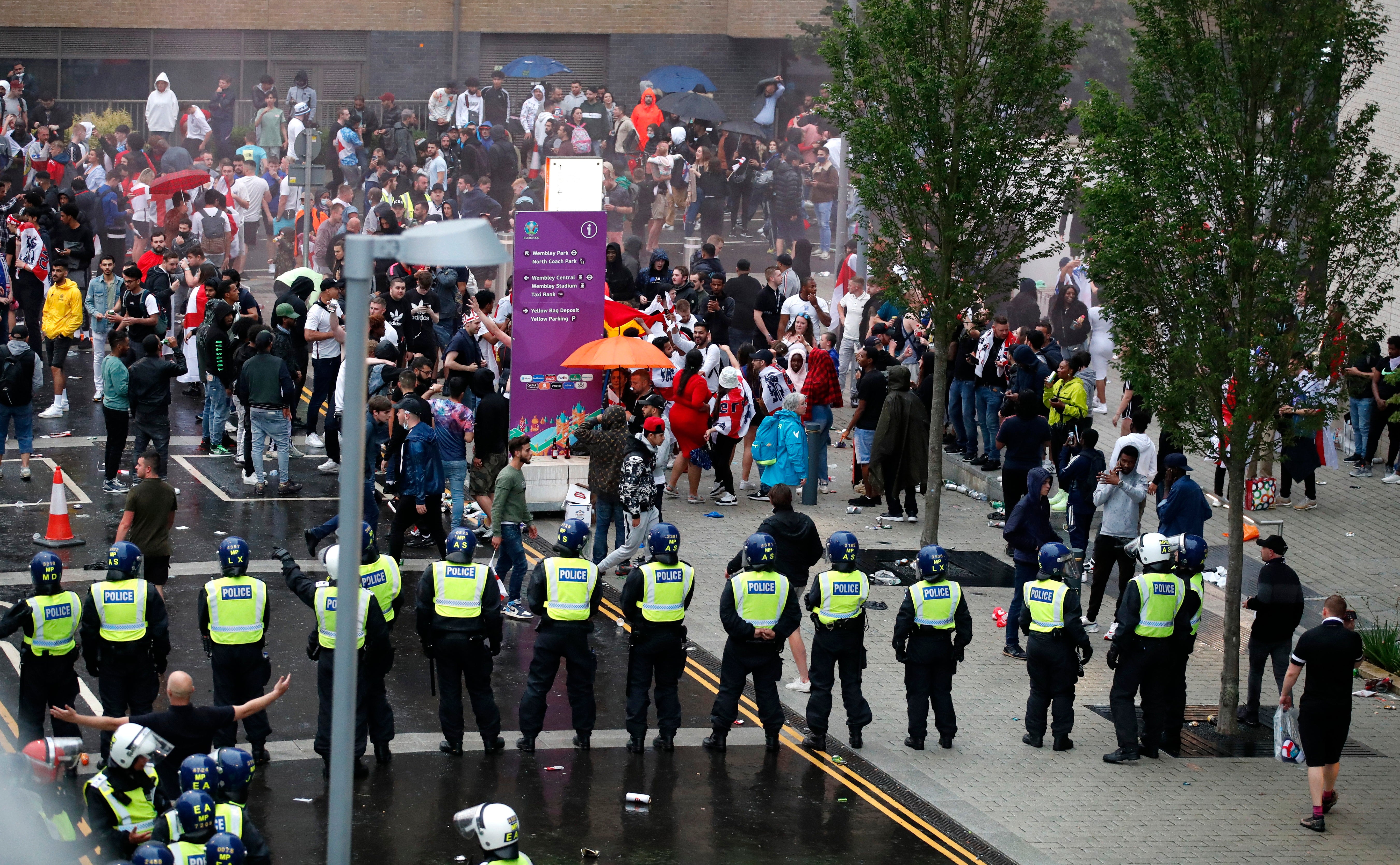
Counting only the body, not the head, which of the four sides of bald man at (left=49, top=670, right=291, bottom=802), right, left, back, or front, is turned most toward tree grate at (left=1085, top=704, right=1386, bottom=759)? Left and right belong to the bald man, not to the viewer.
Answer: right

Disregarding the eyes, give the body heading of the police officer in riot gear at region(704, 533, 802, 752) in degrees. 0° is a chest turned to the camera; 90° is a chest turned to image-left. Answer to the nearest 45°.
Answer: approximately 180°

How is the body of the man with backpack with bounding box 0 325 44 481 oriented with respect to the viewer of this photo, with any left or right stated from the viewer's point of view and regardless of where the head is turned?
facing away from the viewer

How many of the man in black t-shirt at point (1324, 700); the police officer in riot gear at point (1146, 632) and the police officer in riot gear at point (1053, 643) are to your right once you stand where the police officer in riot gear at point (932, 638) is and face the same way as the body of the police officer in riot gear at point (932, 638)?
3

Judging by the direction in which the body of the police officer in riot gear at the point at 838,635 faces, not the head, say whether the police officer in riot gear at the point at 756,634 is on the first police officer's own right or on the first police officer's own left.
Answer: on the first police officer's own left

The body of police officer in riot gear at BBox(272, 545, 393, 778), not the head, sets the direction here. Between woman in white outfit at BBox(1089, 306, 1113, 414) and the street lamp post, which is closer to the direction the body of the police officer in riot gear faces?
the woman in white outfit

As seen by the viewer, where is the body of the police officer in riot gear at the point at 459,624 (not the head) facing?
away from the camera

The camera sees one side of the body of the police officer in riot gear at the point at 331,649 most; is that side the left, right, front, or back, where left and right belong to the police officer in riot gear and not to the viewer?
back

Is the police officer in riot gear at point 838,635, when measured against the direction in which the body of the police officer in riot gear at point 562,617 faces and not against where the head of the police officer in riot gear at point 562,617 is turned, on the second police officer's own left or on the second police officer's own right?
on the second police officer's own right

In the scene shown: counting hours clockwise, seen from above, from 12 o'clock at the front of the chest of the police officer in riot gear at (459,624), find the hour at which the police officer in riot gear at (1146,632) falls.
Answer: the police officer in riot gear at (1146,632) is roughly at 3 o'clock from the police officer in riot gear at (459,624).

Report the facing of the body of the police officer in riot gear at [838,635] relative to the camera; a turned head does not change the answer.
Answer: away from the camera

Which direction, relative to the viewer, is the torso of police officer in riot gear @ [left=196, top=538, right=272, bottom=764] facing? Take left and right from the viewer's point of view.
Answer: facing away from the viewer

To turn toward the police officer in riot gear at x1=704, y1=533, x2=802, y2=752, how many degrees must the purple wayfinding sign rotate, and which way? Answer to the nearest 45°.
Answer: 0° — it already faces them

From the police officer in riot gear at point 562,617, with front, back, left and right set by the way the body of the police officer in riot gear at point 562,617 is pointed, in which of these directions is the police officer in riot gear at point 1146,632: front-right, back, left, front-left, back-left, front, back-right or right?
right

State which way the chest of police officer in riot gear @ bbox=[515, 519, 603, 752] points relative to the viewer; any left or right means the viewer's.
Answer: facing away from the viewer

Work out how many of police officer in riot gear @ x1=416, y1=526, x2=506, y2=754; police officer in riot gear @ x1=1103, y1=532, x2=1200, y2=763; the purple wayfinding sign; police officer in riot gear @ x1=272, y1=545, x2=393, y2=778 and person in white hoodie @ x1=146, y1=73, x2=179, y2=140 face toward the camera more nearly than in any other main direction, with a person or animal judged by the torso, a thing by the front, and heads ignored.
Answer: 2

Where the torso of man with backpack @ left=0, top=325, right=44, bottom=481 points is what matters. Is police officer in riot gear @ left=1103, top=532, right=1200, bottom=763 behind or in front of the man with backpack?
behind

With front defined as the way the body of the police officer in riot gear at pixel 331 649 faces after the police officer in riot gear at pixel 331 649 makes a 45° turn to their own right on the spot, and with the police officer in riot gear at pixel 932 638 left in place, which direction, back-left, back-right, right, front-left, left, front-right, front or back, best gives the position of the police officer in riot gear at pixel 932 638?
front-right
